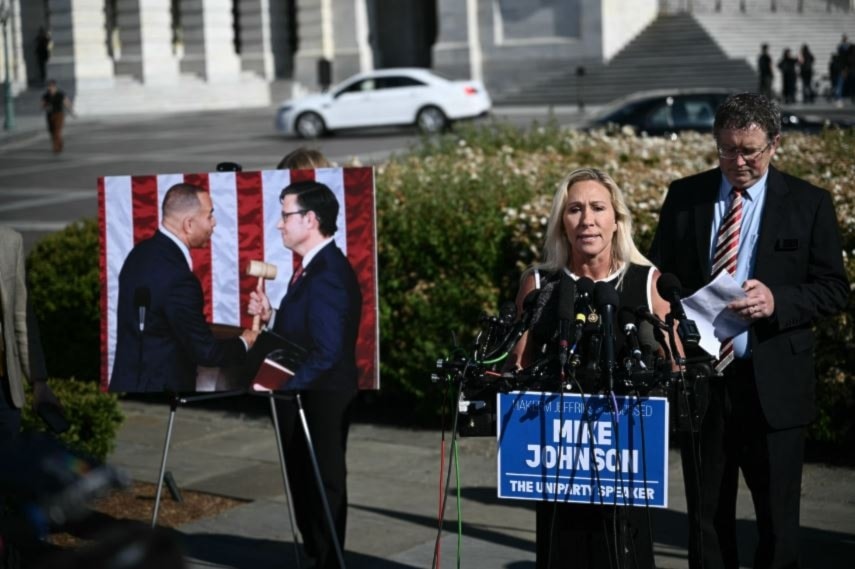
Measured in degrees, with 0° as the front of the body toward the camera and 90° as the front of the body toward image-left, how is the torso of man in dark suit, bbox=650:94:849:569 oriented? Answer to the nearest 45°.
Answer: approximately 45°

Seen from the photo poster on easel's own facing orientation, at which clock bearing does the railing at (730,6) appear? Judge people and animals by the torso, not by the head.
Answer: The railing is roughly at 7 o'clock from the photo poster on easel.

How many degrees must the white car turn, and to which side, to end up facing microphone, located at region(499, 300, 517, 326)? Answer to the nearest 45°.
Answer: approximately 90° to its left

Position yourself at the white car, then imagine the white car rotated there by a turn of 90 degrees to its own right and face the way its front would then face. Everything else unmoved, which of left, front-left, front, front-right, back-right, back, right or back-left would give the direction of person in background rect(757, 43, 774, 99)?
right

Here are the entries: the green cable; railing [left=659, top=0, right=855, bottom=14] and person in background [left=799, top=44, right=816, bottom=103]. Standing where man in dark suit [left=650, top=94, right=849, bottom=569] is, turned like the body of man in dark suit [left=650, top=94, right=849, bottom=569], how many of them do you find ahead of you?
1

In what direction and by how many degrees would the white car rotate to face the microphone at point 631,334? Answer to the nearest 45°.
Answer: approximately 90° to its left

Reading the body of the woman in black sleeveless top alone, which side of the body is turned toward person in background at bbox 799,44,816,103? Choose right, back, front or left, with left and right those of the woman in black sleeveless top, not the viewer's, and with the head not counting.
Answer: back

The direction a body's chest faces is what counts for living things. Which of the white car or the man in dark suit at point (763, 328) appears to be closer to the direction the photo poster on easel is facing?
the man in dark suit
